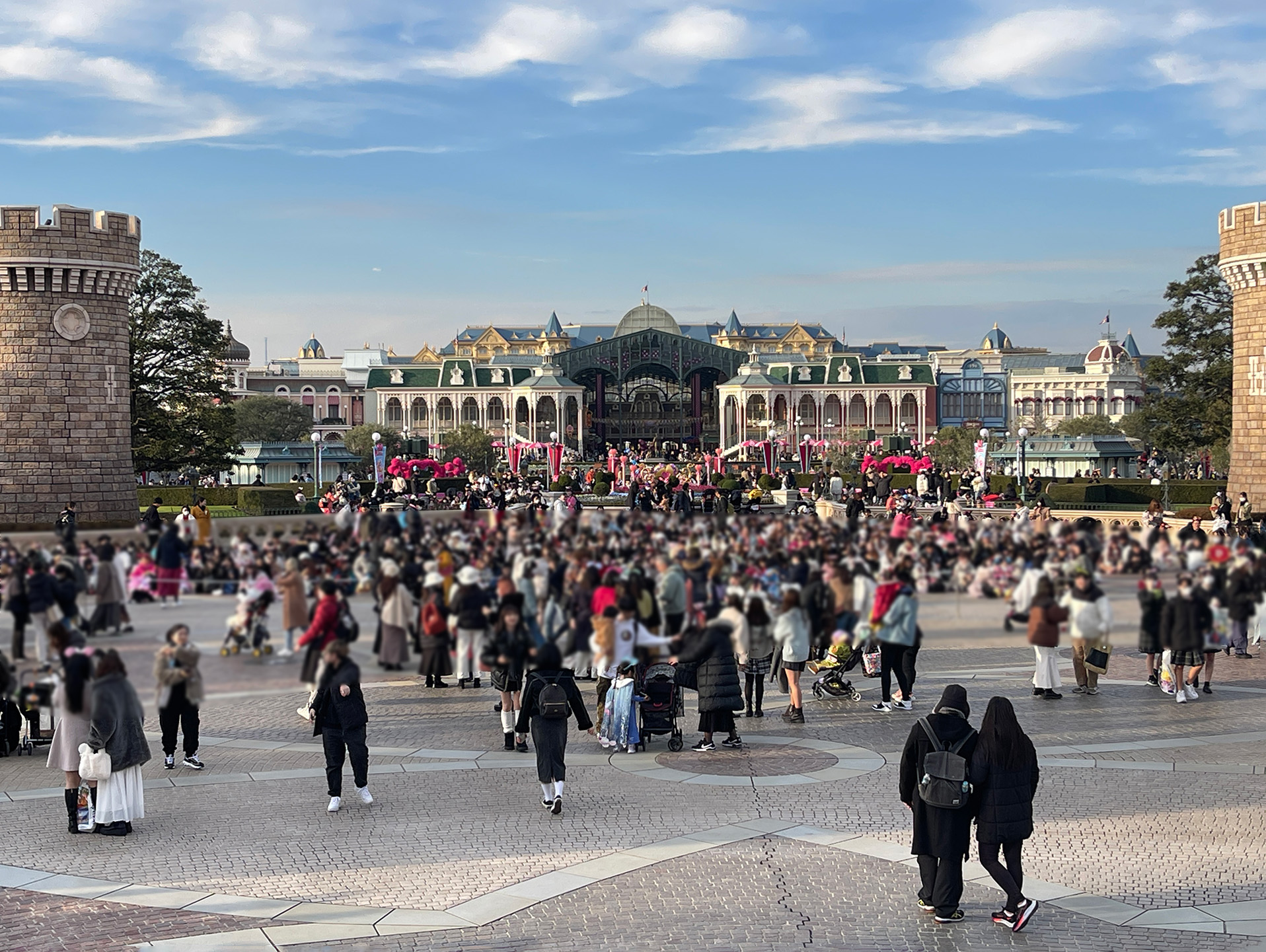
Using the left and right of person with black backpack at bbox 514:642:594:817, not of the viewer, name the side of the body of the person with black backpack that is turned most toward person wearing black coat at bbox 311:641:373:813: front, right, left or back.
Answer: left

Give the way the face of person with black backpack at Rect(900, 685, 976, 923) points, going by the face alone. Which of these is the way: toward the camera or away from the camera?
away from the camera

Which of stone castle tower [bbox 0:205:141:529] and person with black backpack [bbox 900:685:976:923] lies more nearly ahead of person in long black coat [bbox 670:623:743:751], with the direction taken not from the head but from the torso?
the stone castle tower

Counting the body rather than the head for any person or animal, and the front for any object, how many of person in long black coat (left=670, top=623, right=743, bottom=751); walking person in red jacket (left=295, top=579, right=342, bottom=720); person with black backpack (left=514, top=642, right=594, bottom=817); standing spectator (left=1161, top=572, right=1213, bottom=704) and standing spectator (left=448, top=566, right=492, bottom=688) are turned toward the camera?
1

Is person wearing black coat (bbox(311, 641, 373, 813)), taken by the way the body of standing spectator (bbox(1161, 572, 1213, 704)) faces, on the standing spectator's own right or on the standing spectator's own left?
on the standing spectator's own right

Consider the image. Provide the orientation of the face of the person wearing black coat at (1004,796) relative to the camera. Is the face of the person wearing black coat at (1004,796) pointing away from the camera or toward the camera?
away from the camera

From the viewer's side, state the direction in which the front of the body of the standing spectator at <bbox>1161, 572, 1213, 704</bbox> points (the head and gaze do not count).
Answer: toward the camera

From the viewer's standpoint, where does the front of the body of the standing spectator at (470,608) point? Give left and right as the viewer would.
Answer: facing away from the viewer

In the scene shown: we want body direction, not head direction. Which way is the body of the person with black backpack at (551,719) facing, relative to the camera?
away from the camera

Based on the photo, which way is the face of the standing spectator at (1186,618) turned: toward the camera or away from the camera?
toward the camera
